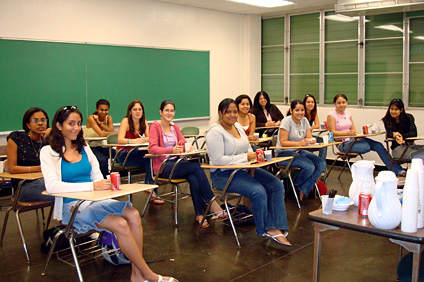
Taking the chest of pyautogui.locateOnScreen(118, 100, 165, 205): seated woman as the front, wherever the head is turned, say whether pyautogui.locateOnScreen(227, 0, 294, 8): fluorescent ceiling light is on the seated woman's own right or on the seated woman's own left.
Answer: on the seated woman's own left

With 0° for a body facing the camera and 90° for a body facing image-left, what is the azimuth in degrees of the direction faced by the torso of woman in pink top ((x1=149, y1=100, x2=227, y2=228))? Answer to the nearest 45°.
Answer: approximately 315°

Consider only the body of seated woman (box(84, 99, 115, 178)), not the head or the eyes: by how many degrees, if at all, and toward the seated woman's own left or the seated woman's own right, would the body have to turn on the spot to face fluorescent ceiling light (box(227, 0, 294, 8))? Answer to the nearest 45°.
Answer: approximately 45° to the seated woman's own left

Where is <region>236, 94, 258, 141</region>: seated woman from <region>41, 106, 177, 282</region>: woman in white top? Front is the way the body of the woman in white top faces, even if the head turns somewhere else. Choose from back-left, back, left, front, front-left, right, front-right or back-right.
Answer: left

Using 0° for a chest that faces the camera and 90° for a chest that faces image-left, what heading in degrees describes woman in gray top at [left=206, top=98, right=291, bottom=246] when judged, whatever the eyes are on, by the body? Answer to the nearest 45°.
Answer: approximately 315°
